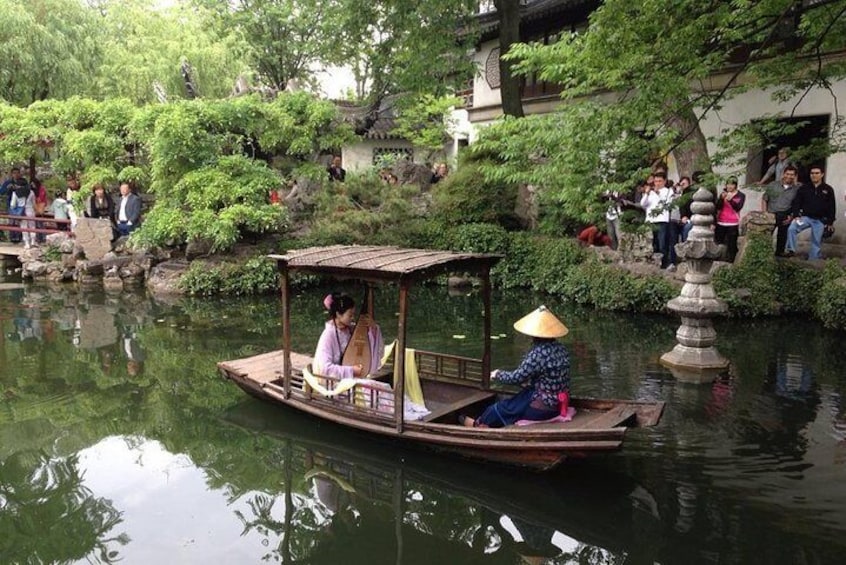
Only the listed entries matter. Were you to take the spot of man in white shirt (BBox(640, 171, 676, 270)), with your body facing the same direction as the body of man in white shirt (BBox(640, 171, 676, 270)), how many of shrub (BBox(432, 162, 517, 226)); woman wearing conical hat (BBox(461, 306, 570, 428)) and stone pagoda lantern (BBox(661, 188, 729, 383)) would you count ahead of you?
2

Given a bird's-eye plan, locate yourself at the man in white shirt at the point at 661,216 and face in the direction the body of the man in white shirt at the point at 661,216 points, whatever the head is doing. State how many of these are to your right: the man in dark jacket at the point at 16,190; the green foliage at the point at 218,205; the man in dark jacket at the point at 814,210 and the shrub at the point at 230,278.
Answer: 3

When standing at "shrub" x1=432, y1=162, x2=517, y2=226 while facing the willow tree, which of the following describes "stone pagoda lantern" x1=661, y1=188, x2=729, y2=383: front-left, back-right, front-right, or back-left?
back-left

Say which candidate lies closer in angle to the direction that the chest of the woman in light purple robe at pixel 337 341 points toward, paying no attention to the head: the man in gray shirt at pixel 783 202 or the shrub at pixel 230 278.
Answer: the man in gray shirt

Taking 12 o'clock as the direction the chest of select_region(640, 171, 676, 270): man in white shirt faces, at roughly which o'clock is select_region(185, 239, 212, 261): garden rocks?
The garden rocks is roughly at 3 o'clock from the man in white shirt.

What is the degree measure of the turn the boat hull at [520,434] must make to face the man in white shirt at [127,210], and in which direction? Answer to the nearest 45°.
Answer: approximately 45° to its right

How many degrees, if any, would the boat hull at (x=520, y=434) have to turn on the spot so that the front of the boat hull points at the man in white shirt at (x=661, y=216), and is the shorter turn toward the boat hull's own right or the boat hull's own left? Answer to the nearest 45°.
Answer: approximately 135° to the boat hull's own right

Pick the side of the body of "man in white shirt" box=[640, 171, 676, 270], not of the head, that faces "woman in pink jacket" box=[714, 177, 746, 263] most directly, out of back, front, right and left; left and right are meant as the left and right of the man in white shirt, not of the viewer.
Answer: left

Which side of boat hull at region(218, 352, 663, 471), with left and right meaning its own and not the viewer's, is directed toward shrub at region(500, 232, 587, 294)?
right

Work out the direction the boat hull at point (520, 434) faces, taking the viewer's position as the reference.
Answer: facing to the left of the viewer

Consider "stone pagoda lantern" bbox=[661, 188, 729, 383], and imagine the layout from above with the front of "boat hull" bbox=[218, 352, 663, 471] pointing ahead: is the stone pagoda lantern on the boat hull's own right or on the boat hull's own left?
on the boat hull's own right

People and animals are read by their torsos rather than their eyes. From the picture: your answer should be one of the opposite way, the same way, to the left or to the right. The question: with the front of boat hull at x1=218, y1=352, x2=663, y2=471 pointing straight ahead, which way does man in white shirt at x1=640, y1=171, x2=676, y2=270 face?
to the left
